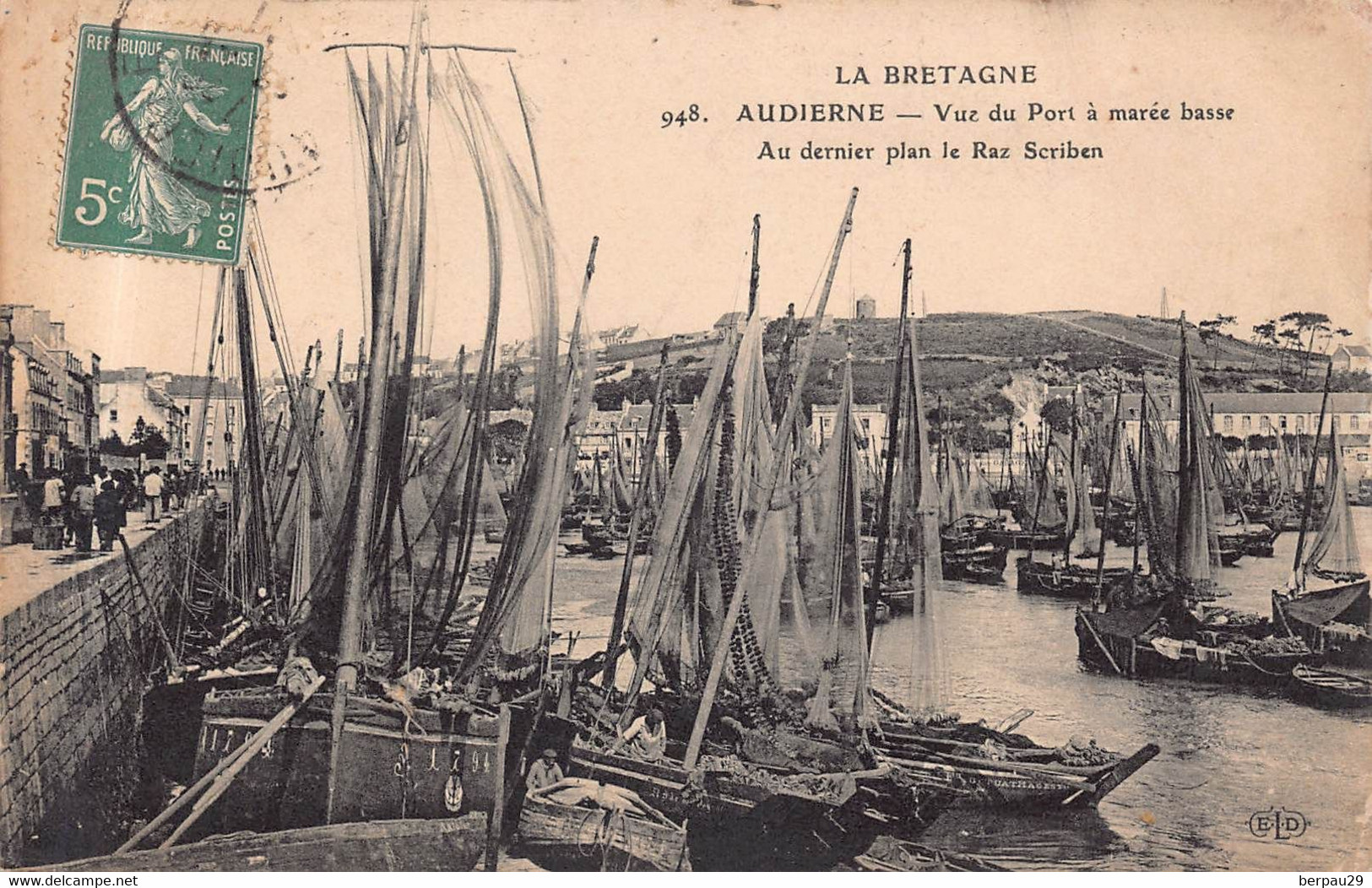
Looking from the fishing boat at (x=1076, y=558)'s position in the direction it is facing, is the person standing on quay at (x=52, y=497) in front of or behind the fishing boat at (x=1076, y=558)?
in front

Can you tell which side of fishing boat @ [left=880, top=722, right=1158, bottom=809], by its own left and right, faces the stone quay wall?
back

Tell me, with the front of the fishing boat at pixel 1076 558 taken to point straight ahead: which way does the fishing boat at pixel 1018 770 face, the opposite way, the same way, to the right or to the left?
the opposite way

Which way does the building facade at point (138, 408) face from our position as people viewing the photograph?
facing the viewer and to the right of the viewer

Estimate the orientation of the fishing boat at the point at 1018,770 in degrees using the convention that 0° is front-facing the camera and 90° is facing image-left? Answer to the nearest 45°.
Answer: approximately 270°

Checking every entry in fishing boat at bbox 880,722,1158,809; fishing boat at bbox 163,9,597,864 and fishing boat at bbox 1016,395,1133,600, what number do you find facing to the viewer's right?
1

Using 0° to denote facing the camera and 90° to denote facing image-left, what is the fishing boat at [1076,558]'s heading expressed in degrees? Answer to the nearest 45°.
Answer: approximately 90°

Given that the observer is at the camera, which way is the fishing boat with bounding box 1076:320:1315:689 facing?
facing to the left of the viewer

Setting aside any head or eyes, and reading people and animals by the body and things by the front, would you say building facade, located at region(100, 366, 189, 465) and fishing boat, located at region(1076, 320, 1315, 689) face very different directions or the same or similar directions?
very different directions
